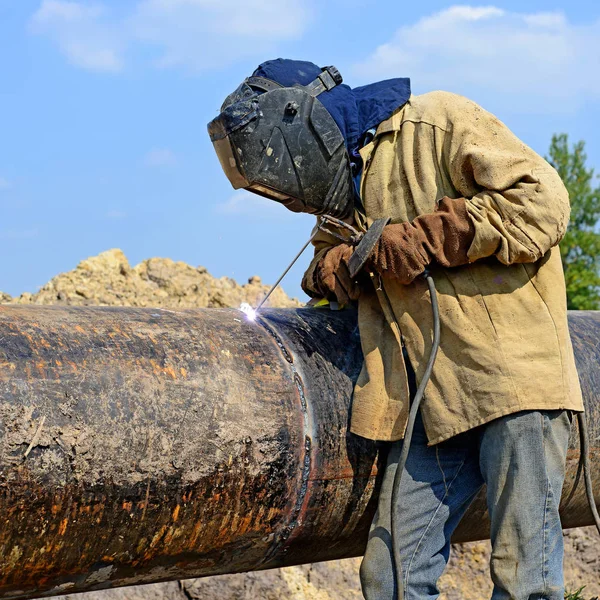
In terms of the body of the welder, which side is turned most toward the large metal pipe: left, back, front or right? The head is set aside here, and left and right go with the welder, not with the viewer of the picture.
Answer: front

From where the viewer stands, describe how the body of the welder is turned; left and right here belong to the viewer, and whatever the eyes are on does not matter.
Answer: facing the viewer and to the left of the viewer

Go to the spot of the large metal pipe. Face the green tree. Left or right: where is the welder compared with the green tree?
right

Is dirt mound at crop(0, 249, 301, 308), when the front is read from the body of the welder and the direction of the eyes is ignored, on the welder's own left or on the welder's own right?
on the welder's own right

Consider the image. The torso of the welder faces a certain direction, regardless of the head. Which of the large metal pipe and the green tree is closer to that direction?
the large metal pipe

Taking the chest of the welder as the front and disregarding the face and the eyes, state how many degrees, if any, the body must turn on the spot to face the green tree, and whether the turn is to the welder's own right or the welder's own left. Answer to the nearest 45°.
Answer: approximately 135° to the welder's own right
